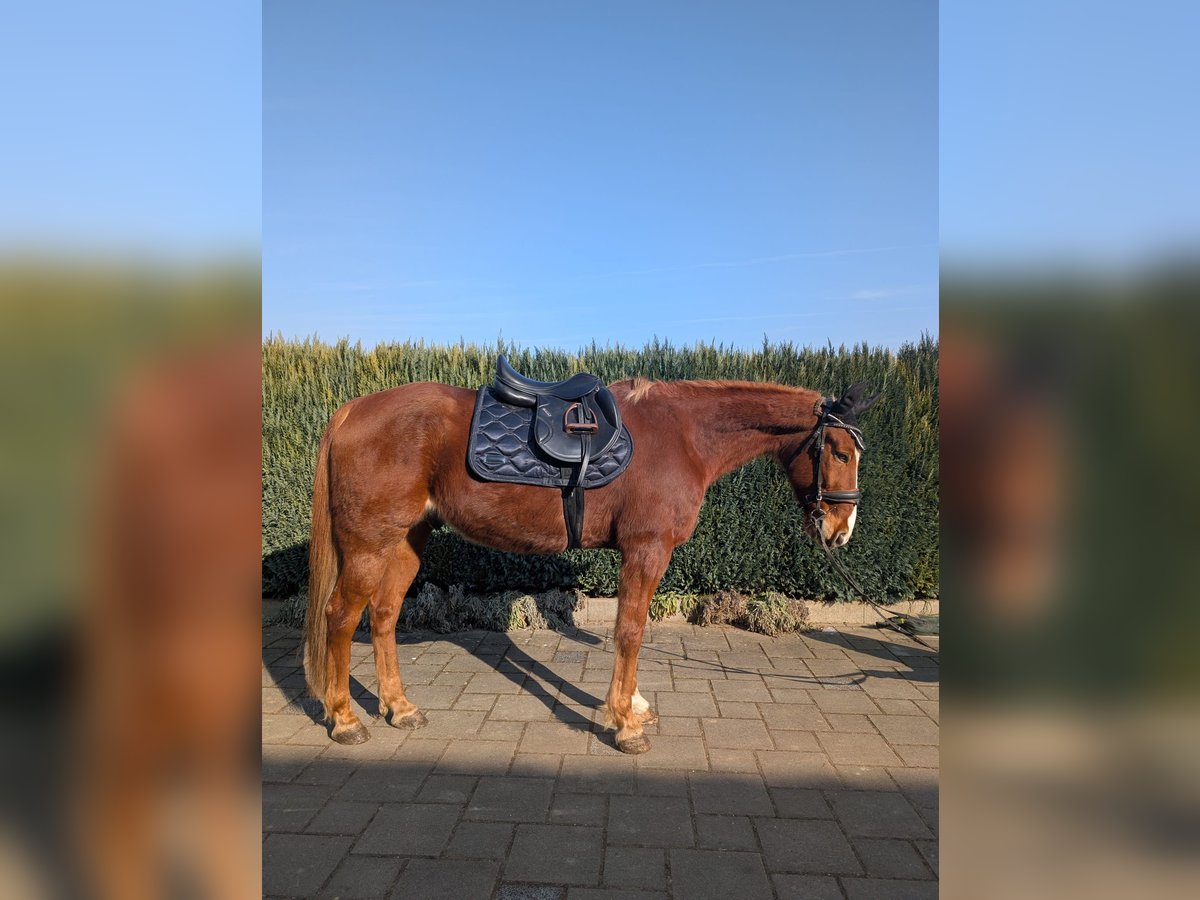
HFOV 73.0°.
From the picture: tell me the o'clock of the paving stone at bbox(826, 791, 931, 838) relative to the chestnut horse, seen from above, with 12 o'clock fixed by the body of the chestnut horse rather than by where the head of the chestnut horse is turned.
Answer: The paving stone is roughly at 1 o'clock from the chestnut horse.

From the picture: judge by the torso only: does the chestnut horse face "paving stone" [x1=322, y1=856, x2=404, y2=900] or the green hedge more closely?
the green hedge

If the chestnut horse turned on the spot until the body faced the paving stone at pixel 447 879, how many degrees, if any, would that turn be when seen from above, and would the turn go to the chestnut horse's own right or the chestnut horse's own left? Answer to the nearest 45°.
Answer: approximately 90° to the chestnut horse's own right

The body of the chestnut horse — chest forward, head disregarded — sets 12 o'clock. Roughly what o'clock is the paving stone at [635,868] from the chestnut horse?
The paving stone is roughly at 2 o'clock from the chestnut horse.

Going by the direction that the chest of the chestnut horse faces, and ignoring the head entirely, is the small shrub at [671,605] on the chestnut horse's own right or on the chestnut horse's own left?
on the chestnut horse's own left

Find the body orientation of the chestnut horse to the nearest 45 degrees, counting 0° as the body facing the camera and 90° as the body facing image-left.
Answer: approximately 270°

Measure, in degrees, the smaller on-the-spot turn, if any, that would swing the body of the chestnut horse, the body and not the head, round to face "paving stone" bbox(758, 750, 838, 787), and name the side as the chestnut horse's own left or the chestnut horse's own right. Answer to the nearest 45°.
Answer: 0° — it already faces it

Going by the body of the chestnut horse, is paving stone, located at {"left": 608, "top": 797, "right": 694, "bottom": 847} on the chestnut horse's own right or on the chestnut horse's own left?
on the chestnut horse's own right

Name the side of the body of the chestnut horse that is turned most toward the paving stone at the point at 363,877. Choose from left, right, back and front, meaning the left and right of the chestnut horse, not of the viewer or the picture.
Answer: right

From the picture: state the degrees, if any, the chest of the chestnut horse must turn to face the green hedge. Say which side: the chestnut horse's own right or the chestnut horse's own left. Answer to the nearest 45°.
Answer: approximately 45° to the chestnut horse's own left

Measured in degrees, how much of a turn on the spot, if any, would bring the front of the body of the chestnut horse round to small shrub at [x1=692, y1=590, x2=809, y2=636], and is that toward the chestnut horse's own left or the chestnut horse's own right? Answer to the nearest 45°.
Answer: approximately 45° to the chestnut horse's own left

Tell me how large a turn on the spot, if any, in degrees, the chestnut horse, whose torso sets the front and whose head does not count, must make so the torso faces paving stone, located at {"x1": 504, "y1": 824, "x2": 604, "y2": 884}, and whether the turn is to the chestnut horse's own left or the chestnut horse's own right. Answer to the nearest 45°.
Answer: approximately 90° to the chestnut horse's own right
